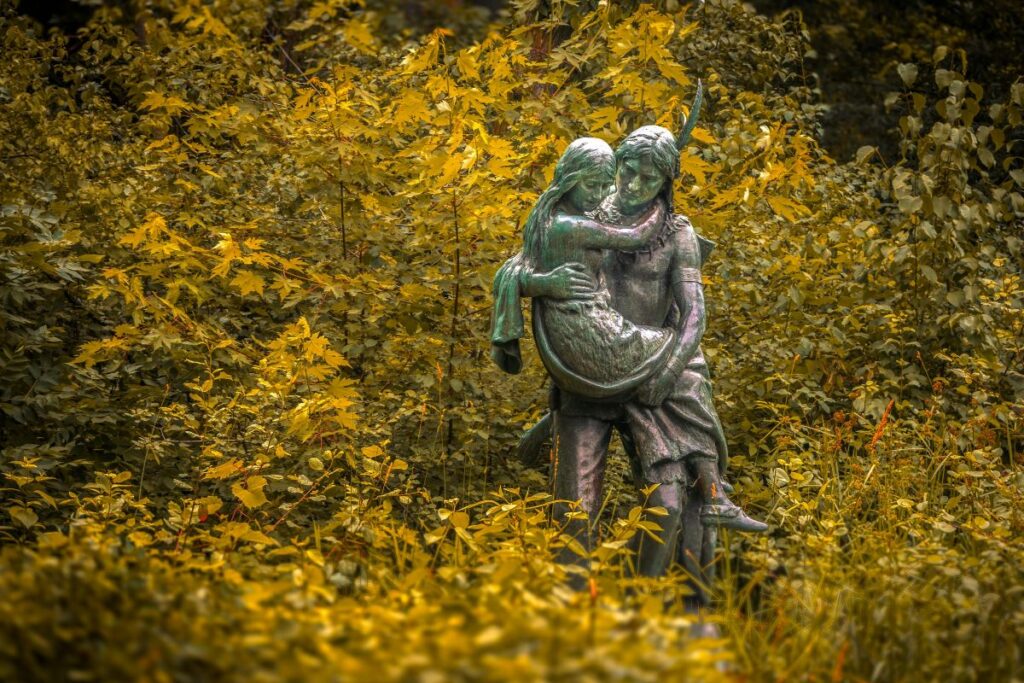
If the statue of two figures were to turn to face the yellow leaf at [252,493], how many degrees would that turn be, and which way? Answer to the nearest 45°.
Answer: approximately 90° to its right

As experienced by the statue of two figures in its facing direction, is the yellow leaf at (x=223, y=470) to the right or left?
on its right

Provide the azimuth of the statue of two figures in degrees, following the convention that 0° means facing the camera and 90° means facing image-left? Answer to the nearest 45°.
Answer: approximately 0°

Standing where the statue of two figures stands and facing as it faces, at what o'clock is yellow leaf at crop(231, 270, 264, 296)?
The yellow leaf is roughly at 4 o'clock from the statue of two figures.

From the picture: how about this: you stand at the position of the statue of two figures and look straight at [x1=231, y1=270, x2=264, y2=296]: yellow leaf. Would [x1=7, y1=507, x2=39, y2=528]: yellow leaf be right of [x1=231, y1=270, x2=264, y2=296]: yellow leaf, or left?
left

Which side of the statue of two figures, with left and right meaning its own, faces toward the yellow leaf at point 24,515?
right
